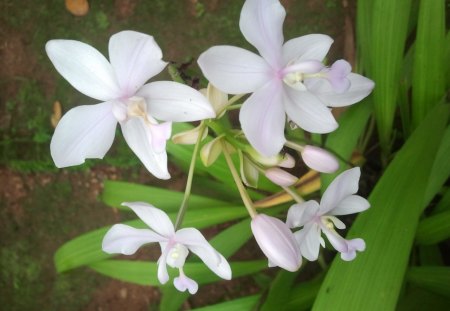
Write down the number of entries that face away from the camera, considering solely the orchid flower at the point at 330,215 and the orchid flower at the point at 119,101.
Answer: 0

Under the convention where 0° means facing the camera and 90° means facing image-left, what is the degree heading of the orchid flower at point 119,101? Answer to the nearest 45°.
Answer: approximately 0°

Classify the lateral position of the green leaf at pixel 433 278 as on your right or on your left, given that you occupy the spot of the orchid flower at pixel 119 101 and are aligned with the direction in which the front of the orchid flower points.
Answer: on your left
